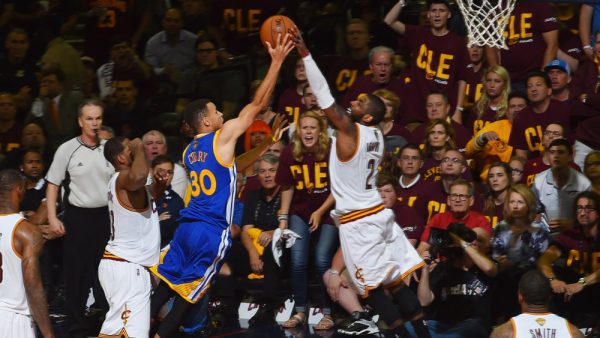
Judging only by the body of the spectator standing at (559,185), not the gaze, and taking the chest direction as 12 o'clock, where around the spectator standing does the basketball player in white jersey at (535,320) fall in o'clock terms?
The basketball player in white jersey is roughly at 12 o'clock from the spectator standing.

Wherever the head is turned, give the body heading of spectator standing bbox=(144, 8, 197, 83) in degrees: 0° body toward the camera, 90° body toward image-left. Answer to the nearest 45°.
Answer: approximately 0°

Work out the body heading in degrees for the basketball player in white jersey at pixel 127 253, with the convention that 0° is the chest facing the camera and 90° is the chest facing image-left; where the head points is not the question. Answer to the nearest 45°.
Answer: approximately 270°

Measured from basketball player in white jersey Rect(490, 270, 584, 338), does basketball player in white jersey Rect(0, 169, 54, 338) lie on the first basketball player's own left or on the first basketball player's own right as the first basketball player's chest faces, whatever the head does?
on the first basketball player's own left

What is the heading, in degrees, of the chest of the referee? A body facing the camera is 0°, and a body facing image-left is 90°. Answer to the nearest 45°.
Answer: approximately 315°

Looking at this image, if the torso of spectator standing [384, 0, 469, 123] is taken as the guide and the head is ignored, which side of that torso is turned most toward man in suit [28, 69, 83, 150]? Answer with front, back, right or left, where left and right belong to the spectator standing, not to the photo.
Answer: right
